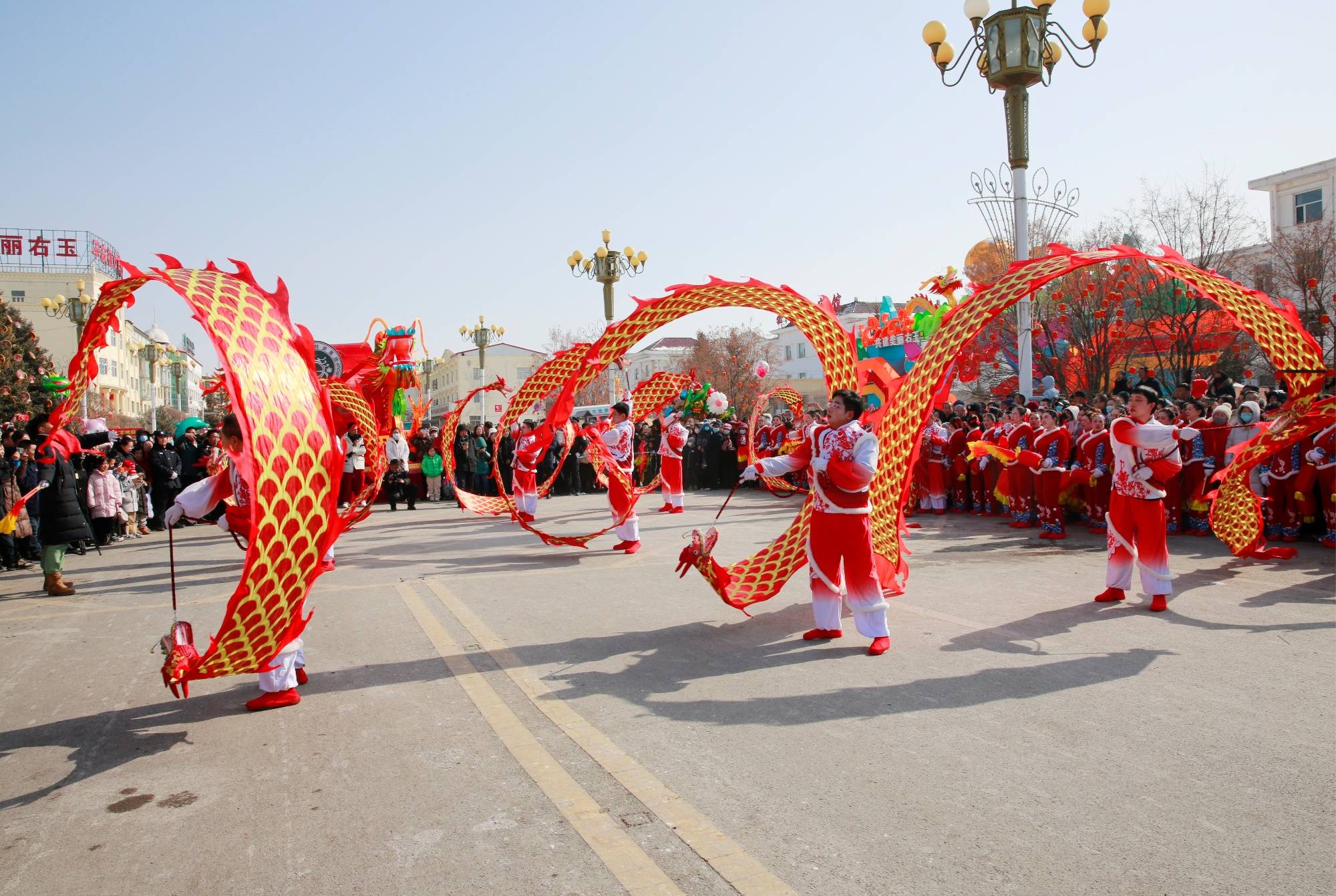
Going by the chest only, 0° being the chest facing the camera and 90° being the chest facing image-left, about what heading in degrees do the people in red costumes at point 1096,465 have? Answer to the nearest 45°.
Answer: approximately 45°

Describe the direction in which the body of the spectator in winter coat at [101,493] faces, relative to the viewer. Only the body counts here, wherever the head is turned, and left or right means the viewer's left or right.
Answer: facing the viewer and to the right of the viewer

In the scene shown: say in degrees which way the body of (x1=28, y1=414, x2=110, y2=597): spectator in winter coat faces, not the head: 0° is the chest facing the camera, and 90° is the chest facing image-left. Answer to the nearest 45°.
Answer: approximately 270°

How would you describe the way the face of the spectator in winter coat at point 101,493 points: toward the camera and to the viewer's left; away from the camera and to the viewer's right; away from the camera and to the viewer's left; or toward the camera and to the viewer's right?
toward the camera and to the viewer's right

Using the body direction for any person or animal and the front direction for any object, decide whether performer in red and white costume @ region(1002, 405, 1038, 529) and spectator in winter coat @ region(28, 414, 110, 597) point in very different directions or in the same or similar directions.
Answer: very different directions

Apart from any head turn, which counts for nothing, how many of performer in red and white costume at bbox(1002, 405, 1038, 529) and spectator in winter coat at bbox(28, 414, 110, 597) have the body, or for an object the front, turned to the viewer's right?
1

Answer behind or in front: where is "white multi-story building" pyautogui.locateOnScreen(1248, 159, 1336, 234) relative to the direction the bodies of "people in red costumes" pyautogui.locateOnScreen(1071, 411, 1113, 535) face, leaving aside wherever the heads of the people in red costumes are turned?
behind

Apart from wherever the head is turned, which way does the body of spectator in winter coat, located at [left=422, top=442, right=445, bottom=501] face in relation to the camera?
toward the camera

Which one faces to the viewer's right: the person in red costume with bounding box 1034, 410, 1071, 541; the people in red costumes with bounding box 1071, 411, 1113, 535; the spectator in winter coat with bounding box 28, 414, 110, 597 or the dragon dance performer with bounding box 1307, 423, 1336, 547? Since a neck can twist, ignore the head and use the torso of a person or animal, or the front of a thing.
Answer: the spectator in winter coat

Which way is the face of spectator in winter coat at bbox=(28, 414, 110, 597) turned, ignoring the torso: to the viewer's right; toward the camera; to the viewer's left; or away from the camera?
to the viewer's right

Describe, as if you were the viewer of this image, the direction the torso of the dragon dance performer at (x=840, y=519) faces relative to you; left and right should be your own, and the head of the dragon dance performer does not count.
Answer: facing the viewer and to the left of the viewer

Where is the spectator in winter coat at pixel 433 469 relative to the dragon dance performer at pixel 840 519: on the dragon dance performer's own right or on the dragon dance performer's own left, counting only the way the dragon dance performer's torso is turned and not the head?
on the dragon dance performer's own right

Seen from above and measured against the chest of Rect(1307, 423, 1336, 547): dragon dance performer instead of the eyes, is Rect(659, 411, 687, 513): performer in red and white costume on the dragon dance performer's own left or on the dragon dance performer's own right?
on the dragon dance performer's own right

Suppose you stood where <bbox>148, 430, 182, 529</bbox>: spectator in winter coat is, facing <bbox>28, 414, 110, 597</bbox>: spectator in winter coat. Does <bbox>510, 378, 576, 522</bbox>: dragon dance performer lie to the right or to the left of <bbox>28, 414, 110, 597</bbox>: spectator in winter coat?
left

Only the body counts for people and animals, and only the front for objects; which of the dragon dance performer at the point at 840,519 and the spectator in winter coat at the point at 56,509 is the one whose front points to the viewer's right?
the spectator in winter coat

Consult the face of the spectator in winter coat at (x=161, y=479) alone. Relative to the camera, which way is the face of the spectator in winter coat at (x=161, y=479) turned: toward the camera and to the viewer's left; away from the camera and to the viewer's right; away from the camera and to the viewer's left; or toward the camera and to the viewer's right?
toward the camera and to the viewer's right

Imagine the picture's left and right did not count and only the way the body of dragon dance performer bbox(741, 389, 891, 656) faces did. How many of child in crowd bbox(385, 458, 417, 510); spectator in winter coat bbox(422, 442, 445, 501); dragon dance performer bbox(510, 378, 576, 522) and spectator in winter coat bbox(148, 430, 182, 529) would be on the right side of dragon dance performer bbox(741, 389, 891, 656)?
4

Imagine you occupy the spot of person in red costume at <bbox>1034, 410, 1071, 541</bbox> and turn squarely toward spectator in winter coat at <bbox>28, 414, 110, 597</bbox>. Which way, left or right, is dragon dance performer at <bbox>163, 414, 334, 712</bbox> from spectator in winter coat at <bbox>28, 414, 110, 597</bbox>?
left
